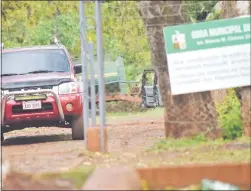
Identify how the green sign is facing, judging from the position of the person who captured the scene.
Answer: facing the viewer

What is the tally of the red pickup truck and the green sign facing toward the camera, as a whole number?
2
